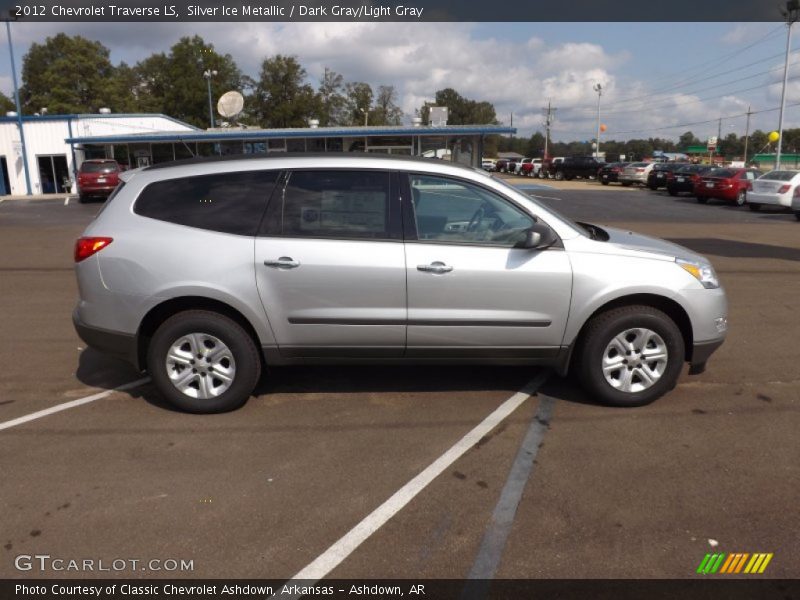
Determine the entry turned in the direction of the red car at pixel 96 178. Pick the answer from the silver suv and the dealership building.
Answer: the dealership building

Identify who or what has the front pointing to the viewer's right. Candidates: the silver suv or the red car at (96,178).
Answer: the silver suv

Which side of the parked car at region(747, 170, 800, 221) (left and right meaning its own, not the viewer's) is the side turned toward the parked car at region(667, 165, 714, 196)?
left

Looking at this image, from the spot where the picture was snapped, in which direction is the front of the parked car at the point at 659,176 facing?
facing away from the viewer and to the right of the viewer

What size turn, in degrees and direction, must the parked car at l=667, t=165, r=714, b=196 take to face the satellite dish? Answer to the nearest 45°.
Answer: approximately 135° to its left

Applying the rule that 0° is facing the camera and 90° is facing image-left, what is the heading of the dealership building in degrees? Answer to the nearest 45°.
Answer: approximately 0°

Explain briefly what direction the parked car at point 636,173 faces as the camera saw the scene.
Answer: facing away from the viewer and to the right of the viewer

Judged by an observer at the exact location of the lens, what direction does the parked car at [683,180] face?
facing away from the viewer and to the right of the viewer

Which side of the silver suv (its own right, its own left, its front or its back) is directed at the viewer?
right

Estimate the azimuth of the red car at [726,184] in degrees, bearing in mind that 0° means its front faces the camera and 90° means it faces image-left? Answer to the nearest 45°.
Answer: approximately 225°

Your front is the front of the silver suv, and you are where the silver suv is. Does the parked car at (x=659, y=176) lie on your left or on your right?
on your left
